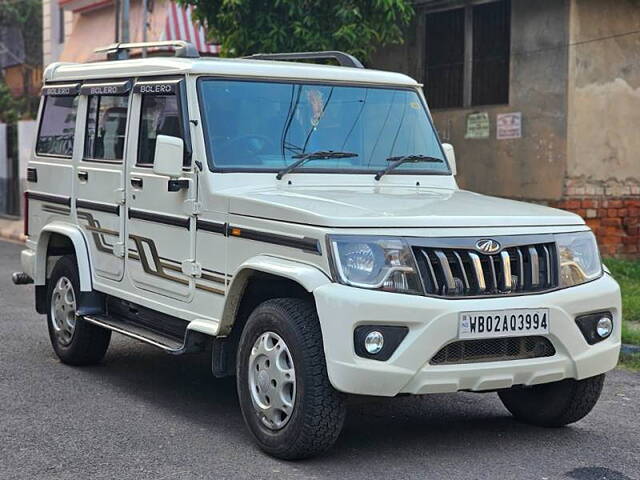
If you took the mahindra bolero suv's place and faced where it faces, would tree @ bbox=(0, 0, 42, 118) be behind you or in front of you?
behind

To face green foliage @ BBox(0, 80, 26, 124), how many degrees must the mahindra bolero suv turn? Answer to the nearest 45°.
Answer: approximately 135° to its left

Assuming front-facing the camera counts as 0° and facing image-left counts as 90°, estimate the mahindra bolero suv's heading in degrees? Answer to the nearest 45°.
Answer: approximately 315°

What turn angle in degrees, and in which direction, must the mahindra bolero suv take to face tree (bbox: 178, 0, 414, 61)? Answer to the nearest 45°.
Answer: approximately 135° to its left
